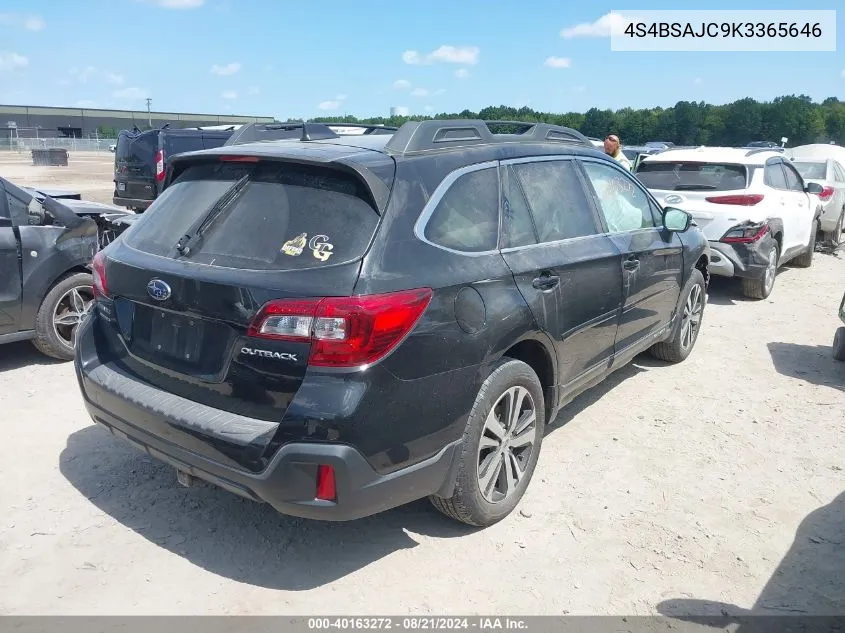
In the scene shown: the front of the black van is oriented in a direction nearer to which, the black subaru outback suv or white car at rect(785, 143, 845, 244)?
the white car

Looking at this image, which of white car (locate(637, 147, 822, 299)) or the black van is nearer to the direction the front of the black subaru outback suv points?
the white car

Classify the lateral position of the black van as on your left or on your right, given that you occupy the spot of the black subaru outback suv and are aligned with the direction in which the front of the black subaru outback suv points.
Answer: on your left

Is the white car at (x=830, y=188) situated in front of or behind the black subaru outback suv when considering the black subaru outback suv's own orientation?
in front

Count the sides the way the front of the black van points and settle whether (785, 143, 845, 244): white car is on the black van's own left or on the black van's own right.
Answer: on the black van's own right

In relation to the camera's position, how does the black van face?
facing away from the viewer and to the right of the viewer

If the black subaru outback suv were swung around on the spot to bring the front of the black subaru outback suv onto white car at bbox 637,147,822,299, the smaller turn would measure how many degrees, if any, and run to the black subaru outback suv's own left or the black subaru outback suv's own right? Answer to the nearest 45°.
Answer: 0° — it already faces it

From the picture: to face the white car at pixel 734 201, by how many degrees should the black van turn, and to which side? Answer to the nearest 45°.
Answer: approximately 90° to its right

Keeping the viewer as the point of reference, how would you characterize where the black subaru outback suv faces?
facing away from the viewer and to the right of the viewer

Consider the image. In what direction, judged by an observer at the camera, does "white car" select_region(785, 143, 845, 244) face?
facing away from the viewer and to the right of the viewer
